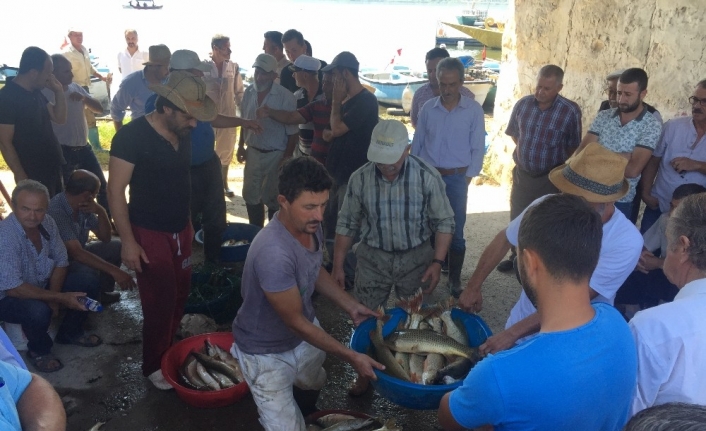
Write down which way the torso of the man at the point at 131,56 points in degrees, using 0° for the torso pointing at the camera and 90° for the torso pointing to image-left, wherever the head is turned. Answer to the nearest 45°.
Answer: approximately 0°

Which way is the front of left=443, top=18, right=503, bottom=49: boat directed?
to the viewer's left

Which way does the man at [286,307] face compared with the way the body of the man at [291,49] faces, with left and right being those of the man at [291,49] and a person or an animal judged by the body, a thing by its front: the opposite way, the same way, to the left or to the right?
to the left

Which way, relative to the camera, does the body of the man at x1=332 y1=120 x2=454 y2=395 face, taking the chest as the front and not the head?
toward the camera

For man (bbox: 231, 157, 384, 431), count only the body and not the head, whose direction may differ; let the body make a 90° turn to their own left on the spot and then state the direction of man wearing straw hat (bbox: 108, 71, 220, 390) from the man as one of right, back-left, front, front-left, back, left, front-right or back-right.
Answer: left

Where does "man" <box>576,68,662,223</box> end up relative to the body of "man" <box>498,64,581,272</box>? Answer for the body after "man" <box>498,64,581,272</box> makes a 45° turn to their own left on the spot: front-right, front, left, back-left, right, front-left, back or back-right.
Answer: front-left

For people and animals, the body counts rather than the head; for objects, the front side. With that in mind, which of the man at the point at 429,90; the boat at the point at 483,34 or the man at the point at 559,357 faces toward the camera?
the man at the point at 429,90

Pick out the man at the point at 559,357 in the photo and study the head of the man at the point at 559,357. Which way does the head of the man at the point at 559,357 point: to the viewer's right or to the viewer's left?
to the viewer's left

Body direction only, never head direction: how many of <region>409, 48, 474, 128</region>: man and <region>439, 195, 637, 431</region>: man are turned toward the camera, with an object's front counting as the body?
1

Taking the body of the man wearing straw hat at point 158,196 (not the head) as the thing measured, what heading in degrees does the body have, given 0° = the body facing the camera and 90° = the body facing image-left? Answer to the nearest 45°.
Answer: approximately 315°

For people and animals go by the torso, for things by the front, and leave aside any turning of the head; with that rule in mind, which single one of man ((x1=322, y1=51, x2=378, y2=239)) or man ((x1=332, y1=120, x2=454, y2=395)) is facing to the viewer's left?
man ((x1=322, y1=51, x2=378, y2=239))

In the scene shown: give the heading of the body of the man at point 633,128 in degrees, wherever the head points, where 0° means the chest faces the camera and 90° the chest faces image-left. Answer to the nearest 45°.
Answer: approximately 45°

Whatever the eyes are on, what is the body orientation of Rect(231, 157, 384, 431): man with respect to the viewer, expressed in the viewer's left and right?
facing the viewer and to the right of the viewer

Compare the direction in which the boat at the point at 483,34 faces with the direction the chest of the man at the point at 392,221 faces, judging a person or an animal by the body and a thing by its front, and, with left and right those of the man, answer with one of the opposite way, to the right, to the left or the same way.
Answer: to the right
